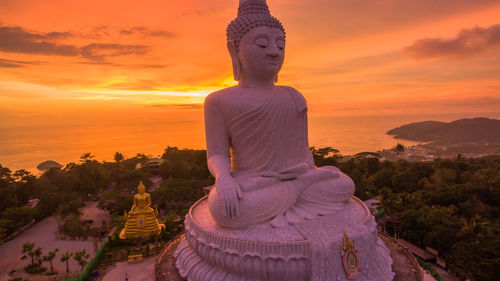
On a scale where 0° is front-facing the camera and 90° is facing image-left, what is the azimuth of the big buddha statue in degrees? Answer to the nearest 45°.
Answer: approximately 315°

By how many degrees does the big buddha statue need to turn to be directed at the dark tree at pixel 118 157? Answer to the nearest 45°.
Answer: approximately 180°

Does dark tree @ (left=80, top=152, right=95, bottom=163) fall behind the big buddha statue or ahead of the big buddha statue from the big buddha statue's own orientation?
behind
